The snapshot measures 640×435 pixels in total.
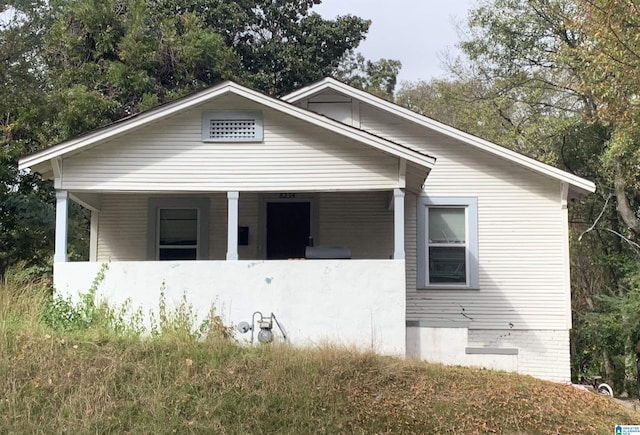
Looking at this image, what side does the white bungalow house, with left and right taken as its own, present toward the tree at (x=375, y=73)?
back

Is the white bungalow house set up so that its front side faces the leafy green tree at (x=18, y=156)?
no

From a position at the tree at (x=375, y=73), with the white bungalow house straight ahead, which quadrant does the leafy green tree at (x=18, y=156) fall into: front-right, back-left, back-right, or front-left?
front-right

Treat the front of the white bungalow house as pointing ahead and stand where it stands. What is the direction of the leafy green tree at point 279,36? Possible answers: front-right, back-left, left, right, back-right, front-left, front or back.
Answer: back

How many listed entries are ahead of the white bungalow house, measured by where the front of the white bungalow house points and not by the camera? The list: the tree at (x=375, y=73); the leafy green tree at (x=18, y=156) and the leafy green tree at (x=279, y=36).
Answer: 0

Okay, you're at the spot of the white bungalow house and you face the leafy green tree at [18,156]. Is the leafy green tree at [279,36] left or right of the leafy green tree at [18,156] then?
right

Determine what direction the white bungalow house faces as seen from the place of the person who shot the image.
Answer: facing the viewer
